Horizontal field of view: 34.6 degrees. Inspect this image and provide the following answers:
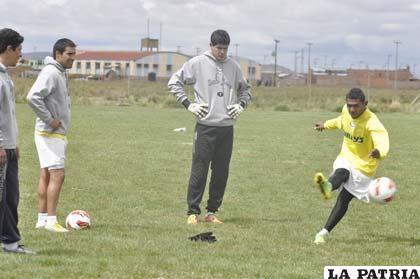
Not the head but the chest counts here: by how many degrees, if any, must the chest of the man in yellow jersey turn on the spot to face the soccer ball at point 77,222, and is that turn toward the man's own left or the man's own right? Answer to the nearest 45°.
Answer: approximately 45° to the man's own right

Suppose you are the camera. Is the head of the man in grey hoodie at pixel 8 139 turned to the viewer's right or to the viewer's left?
to the viewer's right

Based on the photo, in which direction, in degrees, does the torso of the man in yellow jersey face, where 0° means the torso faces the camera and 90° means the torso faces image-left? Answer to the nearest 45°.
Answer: approximately 45°

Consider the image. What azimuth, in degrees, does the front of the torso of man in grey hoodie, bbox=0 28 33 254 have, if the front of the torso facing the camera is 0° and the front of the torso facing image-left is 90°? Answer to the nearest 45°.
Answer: approximately 270°

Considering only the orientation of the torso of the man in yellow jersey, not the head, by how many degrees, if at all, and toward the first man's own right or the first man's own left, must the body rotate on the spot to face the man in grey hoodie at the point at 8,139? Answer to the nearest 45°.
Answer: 0° — they already face them
